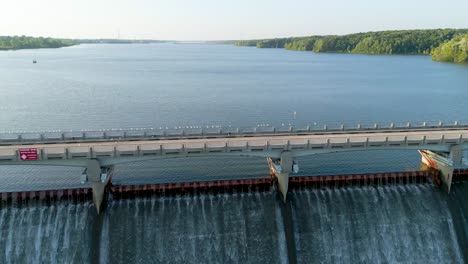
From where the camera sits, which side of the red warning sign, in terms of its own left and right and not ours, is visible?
front
